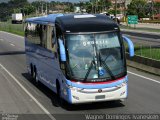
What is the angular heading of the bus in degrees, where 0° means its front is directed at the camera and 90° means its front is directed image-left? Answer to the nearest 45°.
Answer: approximately 315°
